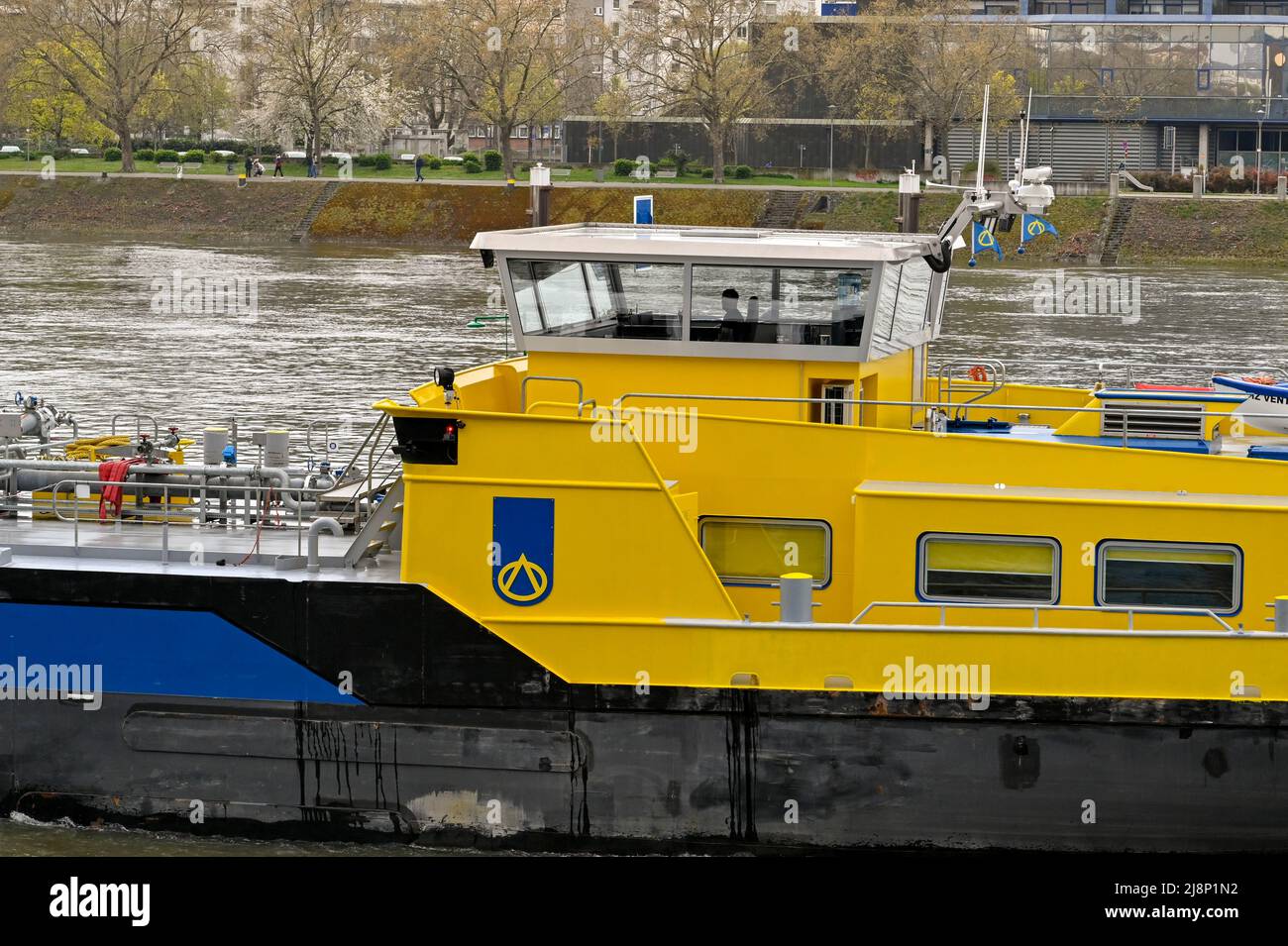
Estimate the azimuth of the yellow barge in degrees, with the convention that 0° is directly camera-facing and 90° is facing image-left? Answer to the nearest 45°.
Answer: approximately 90°
